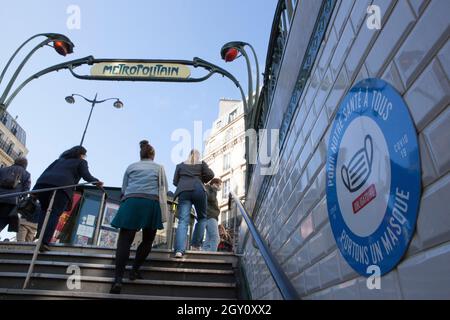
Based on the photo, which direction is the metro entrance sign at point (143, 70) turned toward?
toward the camera

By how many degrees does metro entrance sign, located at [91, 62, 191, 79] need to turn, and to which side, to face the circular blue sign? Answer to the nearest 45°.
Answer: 0° — it already faces it

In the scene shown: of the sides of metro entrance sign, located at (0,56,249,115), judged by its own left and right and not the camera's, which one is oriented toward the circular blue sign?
front

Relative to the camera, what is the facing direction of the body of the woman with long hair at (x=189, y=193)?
away from the camera

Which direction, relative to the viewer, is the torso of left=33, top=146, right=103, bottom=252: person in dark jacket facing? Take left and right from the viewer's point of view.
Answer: facing away from the viewer and to the right of the viewer

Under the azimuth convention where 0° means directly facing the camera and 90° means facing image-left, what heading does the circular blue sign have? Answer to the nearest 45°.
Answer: approximately 45°

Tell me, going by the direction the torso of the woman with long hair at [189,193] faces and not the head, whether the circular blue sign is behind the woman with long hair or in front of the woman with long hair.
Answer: behind

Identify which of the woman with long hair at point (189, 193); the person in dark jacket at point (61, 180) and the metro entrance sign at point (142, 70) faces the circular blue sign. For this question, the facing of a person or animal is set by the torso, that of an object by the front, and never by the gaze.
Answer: the metro entrance sign

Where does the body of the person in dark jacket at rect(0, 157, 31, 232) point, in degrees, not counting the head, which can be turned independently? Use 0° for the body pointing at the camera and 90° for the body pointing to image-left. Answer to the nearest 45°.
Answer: approximately 180°

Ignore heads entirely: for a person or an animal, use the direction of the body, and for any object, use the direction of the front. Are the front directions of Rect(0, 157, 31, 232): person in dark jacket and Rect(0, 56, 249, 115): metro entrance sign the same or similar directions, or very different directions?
very different directions

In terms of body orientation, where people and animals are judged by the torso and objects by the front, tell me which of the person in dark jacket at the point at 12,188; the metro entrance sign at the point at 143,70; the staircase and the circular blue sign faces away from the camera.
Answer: the person in dark jacket

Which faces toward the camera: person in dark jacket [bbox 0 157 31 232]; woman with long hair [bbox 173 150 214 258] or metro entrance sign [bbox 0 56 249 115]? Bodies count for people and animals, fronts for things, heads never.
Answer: the metro entrance sign

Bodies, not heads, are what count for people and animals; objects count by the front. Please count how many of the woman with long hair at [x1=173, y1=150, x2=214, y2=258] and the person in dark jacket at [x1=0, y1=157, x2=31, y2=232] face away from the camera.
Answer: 2
